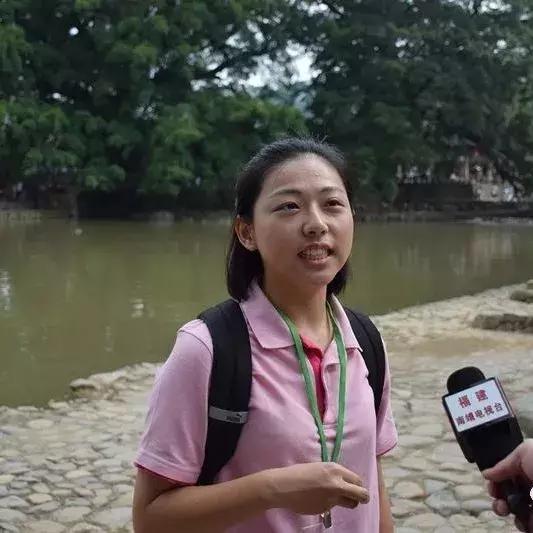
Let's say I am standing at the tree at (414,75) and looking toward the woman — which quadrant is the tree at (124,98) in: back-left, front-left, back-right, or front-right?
front-right

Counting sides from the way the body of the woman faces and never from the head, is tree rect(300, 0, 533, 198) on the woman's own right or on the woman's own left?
on the woman's own left

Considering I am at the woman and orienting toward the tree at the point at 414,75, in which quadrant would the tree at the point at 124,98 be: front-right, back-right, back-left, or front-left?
front-left

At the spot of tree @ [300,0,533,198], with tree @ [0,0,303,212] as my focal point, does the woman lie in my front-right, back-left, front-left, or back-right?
front-left

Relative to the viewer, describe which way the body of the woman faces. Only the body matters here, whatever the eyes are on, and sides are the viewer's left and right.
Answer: facing the viewer and to the right of the viewer

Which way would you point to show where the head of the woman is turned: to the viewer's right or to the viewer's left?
to the viewer's right

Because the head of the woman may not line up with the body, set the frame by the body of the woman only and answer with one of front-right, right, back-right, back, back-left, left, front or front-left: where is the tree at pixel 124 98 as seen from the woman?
back-left

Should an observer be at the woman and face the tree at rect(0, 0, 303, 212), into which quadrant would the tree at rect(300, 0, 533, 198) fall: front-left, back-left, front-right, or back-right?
front-right
